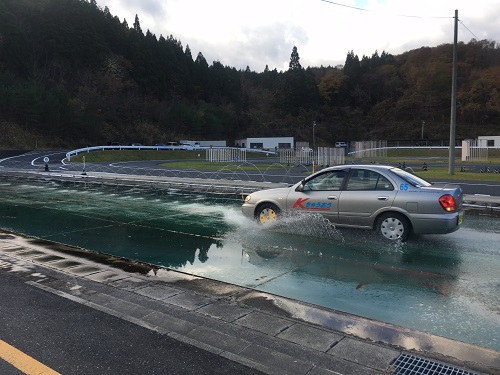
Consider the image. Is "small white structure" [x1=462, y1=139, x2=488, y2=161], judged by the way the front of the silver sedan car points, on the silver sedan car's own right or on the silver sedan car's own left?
on the silver sedan car's own right

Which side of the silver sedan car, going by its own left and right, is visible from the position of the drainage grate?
left

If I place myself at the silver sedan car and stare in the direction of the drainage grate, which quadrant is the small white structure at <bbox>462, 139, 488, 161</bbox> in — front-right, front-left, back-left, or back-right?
back-left

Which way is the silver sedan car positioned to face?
to the viewer's left

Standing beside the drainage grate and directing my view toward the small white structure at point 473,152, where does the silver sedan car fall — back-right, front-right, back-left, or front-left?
front-left
